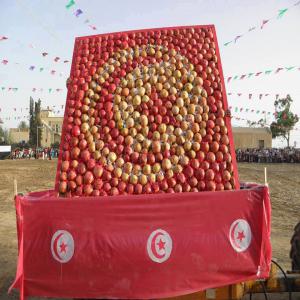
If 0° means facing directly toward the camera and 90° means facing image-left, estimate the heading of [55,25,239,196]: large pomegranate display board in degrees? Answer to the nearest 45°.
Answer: approximately 0°

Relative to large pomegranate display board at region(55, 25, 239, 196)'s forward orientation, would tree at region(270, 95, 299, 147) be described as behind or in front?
behind
